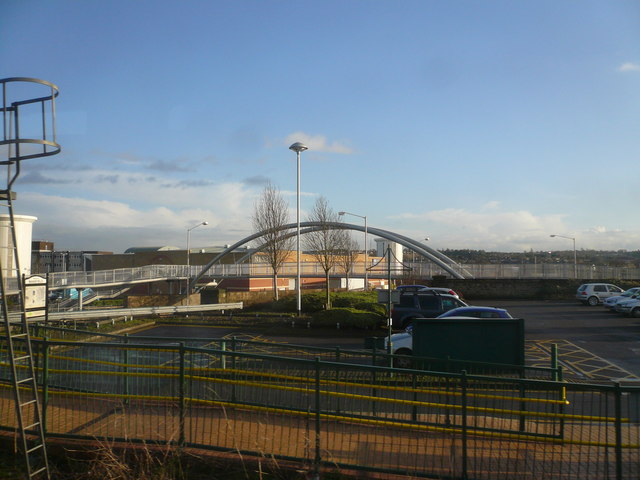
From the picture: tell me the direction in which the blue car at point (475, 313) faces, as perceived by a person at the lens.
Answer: facing to the left of the viewer

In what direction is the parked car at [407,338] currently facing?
to the viewer's left

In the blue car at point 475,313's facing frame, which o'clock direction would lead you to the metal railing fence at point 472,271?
The metal railing fence is roughly at 3 o'clock from the blue car.
